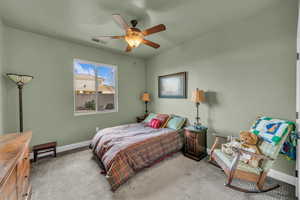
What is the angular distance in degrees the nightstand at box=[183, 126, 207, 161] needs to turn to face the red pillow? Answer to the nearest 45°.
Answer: approximately 45° to its right

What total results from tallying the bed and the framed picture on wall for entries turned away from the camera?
0

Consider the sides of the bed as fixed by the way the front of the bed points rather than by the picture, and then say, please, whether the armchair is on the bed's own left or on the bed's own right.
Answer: on the bed's own left

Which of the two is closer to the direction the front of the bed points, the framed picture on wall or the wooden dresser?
the wooden dresser

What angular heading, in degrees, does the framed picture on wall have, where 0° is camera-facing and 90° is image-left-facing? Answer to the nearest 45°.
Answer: approximately 45°

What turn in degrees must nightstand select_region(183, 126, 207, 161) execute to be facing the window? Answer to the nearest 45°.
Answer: approximately 45° to its right

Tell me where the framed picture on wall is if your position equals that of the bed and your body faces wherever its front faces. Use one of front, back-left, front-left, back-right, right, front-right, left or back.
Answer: back

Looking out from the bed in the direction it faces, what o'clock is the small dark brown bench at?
The small dark brown bench is roughly at 2 o'clock from the bed.

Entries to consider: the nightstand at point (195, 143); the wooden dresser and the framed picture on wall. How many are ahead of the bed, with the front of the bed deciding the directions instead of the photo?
1

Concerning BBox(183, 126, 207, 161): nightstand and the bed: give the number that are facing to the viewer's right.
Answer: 0

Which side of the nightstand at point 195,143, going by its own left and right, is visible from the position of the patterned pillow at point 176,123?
right

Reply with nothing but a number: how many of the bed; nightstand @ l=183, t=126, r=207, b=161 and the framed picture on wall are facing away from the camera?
0

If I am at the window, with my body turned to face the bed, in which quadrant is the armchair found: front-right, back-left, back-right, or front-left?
front-left

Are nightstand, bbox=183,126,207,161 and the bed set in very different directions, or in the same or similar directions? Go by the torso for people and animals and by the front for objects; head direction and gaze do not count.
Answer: same or similar directions

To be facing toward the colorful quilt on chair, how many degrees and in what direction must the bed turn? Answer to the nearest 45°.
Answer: approximately 135° to its left
